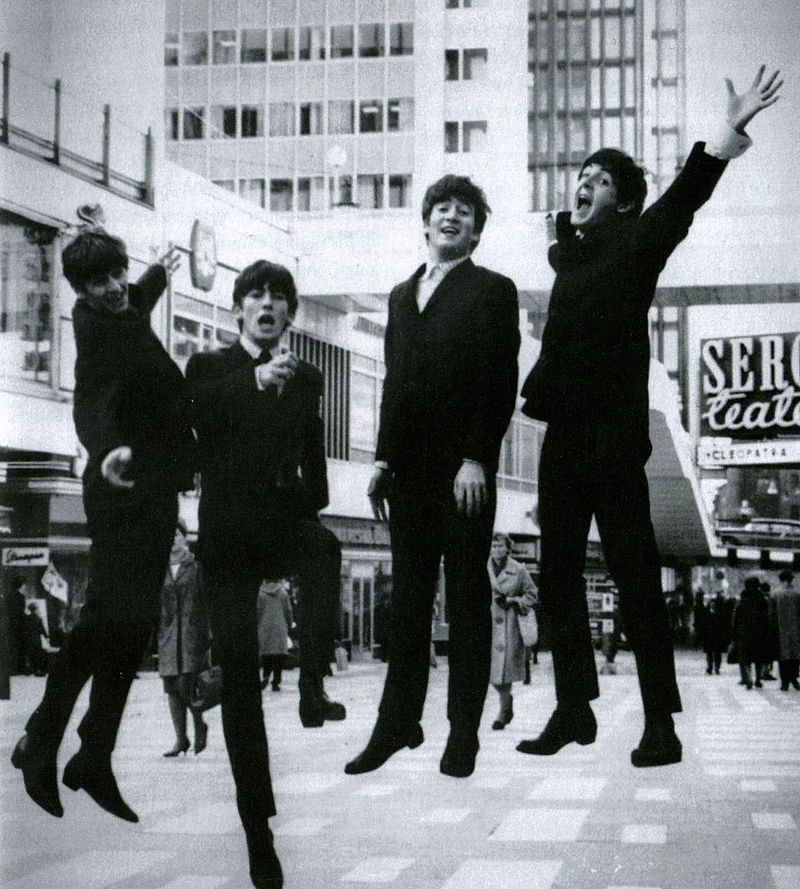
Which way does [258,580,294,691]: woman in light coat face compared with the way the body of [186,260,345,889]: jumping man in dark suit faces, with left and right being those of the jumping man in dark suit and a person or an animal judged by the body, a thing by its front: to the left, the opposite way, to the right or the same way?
the opposite way

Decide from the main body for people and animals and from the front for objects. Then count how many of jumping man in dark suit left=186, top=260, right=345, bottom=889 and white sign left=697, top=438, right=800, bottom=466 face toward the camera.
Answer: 2

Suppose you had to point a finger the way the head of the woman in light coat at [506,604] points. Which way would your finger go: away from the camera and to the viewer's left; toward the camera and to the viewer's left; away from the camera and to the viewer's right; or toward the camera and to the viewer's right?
toward the camera and to the viewer's left

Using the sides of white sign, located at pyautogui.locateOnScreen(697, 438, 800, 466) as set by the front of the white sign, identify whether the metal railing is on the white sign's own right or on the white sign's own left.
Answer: on the white sign's own right

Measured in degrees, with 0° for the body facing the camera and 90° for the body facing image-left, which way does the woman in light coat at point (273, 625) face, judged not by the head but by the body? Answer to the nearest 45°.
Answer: approximately 180°

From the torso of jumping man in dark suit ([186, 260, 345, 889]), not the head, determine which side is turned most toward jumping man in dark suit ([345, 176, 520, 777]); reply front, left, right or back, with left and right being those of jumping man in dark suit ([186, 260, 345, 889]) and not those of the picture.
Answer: left
